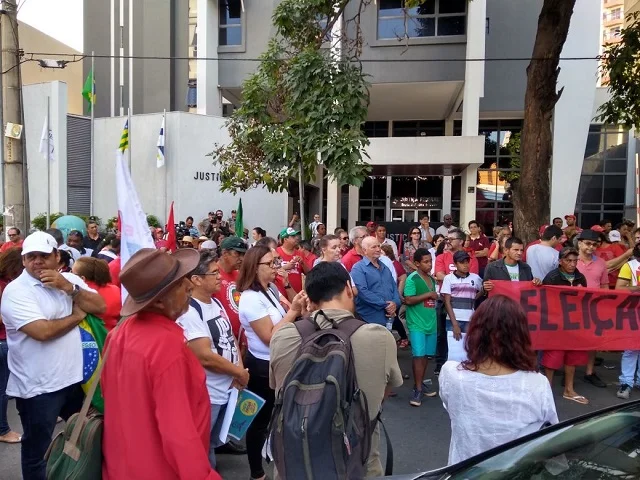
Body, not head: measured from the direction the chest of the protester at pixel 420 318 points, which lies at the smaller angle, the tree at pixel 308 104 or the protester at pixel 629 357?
the protester

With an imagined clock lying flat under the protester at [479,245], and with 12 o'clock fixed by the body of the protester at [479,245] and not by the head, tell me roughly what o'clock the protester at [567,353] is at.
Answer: the protester at [567,353] is roughly at 10 o'clock from the protester at [479,245].

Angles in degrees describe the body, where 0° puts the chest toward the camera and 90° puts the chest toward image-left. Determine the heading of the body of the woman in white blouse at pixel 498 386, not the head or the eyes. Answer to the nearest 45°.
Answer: approximately 180°

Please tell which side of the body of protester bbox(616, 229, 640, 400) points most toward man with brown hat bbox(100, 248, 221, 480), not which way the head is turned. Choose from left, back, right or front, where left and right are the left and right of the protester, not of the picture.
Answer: front

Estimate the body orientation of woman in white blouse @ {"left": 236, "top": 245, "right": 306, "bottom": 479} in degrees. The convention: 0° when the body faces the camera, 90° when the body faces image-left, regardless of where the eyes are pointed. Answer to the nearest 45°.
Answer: approximately 270°

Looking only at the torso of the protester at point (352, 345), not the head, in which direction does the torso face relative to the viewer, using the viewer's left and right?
facing away from the viewer

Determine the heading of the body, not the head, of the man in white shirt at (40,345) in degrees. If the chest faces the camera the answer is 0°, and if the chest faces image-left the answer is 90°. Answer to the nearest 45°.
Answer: approximately 315°

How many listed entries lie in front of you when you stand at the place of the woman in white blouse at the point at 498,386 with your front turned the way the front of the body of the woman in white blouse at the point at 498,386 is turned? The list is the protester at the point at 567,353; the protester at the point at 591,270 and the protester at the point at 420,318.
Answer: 3

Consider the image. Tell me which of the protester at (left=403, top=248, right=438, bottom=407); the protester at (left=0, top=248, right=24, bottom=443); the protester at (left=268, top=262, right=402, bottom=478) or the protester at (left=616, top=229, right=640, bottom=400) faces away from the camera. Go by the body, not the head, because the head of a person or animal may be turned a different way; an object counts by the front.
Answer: the protester at (left=268, top=262, right=402, bottom=478)

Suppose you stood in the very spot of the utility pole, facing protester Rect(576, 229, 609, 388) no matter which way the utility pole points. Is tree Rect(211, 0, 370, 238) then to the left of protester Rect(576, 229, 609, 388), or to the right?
left

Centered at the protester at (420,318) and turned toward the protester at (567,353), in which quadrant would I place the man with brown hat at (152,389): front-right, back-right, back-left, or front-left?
back-right

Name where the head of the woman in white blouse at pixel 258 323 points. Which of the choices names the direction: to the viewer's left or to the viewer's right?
to the viewer's right

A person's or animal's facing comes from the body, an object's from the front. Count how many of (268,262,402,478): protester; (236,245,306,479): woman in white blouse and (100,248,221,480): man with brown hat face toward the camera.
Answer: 0

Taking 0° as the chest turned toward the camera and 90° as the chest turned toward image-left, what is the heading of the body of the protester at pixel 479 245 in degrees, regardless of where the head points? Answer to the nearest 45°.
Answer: approximately 45°

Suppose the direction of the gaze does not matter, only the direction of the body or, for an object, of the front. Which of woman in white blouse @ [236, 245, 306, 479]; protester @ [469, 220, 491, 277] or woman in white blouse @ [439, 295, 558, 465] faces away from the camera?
woman in white blouse @ [439, 295, 558, 465]

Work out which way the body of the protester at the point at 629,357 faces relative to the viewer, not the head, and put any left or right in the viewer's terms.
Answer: facing the viewer
